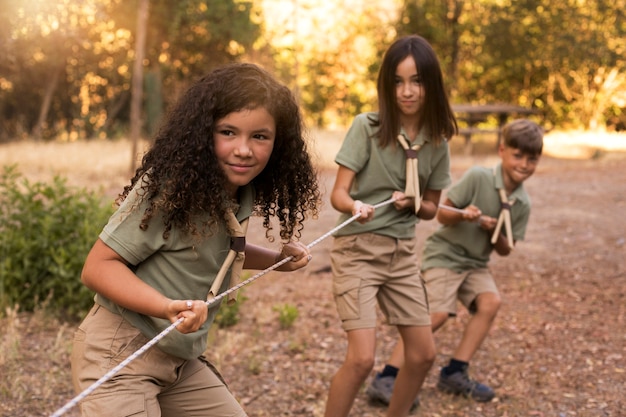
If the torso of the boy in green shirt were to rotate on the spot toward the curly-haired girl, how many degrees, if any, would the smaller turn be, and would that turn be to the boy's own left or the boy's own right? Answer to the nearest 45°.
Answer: approximately 45° to the boy's own right

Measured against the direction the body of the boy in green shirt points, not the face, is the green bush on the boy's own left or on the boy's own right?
on the boy's own right

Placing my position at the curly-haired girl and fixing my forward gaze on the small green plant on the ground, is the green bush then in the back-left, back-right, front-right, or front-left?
front-left

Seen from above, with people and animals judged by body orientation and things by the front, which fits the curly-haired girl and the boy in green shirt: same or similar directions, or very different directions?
same or similar directions
